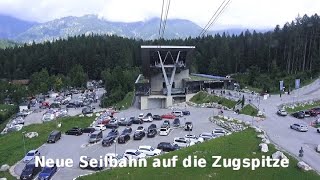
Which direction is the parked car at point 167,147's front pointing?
to the viewer's right

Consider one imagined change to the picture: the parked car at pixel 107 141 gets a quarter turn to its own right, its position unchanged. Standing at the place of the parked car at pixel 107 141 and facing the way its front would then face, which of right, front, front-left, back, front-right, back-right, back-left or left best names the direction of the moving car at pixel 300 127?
back-right

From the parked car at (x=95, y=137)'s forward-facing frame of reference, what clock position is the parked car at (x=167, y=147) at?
the parked car at (x=167, y=147) is roughly at 9 o'clock from the parked car at (x=95, y=137).

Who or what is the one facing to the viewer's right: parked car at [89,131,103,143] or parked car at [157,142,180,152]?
parked car at [157,142,180,152]

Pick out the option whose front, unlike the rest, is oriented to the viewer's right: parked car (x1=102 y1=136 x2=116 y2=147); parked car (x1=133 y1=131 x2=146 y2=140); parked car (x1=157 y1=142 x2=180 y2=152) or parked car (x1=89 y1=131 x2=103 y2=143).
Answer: parked car (x1=157 y1=142 x2=180 y2=152)

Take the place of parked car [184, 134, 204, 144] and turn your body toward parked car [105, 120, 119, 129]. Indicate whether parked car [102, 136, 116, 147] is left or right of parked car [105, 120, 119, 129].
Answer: left

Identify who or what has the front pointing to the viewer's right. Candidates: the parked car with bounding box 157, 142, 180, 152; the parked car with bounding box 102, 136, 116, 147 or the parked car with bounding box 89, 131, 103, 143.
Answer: the parked car with bounding box 157, 142, 180, 152
